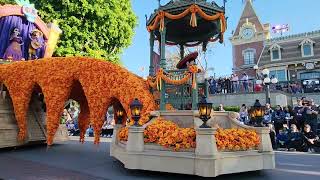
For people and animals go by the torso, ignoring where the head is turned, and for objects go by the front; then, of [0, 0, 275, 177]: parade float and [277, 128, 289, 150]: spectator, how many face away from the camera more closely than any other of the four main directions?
0

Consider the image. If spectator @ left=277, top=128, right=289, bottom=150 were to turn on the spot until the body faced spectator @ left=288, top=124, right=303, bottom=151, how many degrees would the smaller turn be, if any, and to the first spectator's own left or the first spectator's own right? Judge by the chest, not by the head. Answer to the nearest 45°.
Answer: approximately 90° to the first spectator's own left

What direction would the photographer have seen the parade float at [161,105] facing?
facing the viewer and to the right of the viewer

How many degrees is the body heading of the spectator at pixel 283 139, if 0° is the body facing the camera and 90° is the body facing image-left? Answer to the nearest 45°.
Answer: approximately 45°

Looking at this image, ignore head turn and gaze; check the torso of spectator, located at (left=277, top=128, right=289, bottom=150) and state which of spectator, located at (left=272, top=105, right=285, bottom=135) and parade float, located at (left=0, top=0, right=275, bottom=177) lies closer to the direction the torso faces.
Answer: the parade float
